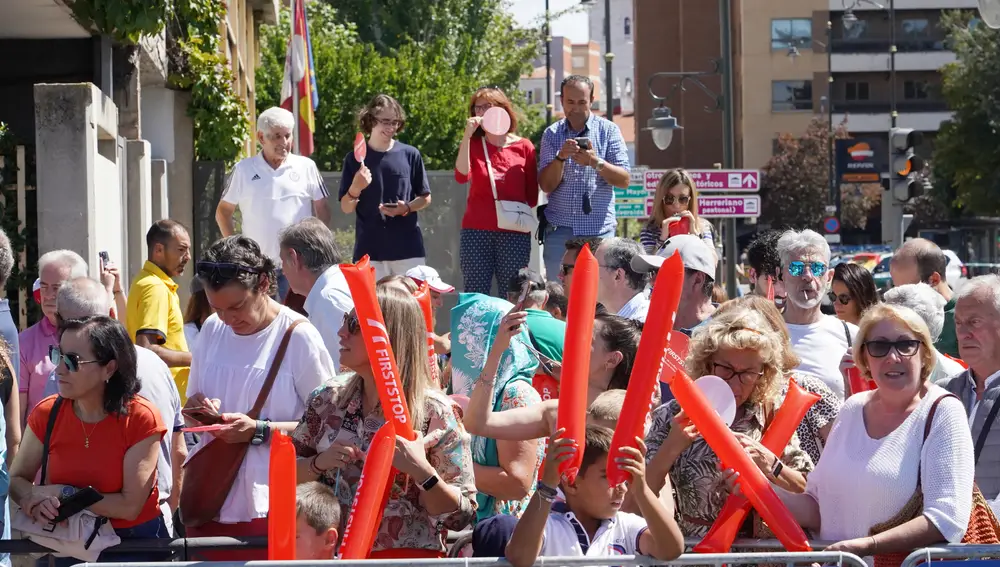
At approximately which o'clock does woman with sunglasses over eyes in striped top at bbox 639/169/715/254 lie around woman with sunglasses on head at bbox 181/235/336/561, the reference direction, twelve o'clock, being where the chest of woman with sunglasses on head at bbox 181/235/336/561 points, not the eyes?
woman with sunglasses over eyes in striped top at bbox 639/169/715/254 is roughly at 6 o'clock from woman with sunglasses on head at bbox 181/235/336/561.

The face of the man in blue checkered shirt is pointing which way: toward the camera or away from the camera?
toward the camera

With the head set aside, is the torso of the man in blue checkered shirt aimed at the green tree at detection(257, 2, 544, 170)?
no

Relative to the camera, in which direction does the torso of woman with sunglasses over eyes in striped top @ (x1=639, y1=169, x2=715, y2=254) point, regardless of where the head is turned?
toward the camera

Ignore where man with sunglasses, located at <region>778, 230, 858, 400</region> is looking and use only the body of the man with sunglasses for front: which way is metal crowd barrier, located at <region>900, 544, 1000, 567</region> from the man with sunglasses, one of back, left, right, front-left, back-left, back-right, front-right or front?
front

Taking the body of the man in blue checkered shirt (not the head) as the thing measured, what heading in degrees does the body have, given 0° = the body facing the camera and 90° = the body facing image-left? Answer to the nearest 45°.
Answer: approximately 0°

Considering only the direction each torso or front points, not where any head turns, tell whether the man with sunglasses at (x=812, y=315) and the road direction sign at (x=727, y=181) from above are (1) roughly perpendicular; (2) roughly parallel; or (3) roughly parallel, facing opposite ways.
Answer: roughly parallel

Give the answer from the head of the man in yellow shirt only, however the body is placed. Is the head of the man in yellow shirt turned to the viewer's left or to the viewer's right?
to the viewer's right

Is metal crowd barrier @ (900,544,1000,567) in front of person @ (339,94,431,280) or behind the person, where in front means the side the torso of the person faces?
in front

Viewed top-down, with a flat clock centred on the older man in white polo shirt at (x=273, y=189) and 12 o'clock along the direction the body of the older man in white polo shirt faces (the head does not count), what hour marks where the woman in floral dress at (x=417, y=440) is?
The woman in floral dress is roughly at 12 o'clock from the older man in white polo shirt.

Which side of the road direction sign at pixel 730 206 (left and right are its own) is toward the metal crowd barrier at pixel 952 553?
front

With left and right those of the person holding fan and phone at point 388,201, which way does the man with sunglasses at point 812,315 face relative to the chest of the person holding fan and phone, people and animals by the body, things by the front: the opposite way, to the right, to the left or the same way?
the same way

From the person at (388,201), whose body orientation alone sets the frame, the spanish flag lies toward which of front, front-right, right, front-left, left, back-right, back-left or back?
back

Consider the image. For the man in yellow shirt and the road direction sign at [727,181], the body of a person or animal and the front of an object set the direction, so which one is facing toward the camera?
the road direction sign

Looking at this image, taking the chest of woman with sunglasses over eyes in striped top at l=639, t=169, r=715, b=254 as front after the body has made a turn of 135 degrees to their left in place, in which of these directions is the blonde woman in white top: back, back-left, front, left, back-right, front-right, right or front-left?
back-right

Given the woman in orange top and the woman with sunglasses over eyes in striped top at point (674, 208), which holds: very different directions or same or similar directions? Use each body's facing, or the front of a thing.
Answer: same or similar directions

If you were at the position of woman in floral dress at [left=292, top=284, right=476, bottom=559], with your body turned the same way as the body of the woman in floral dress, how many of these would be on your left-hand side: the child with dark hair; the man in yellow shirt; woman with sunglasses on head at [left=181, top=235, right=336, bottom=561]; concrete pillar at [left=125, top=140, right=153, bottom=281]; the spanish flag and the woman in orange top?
1

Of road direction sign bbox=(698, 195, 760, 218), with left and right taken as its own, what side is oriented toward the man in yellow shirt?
front

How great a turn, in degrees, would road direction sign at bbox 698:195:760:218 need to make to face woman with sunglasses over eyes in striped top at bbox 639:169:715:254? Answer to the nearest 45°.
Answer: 0° — it already faces them

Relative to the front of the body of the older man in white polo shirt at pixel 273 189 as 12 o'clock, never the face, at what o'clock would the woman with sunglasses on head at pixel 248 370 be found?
The woman with sunglasses on head is roughly at 12 o'clock from the older man in white polo shirt.

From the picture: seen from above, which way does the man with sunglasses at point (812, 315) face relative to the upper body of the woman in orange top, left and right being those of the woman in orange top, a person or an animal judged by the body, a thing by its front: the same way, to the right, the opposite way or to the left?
the same way

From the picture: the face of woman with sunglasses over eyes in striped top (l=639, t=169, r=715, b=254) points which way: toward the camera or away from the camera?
toward the camera

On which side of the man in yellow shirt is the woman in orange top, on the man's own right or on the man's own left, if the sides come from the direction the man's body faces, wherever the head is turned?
on the man's own right

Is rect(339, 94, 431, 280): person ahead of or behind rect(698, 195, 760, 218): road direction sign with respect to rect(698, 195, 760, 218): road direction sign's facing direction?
ahead
